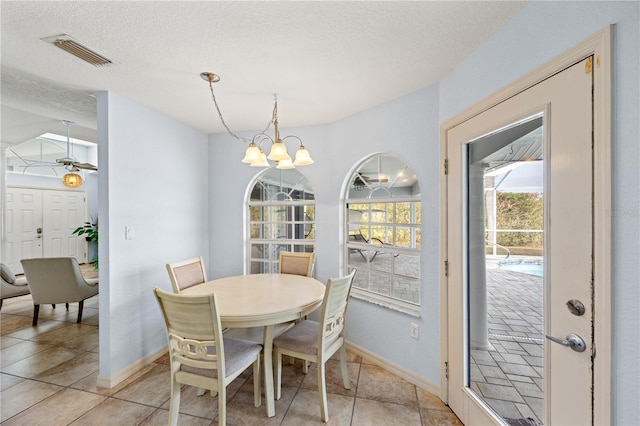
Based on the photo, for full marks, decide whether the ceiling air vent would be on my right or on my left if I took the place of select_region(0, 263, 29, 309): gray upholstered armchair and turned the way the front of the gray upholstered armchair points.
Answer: on my right

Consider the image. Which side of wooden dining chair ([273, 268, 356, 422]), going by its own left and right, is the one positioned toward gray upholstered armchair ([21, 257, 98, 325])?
front

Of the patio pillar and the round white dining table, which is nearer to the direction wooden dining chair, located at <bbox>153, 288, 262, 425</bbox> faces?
the round white dining table

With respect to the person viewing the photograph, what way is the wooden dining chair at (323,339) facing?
facing away from the viewer and to the left of the viewer

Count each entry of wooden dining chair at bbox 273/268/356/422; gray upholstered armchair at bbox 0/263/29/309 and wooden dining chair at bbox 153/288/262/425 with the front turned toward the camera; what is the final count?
0

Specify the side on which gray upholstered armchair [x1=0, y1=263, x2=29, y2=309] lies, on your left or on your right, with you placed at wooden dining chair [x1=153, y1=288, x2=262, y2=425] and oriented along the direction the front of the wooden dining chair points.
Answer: on your left

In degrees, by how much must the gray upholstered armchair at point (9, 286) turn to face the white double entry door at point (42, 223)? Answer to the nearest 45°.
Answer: approximately 45° to its left

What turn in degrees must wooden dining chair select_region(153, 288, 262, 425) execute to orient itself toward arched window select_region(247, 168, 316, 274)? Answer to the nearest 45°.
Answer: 0° — it already faces it

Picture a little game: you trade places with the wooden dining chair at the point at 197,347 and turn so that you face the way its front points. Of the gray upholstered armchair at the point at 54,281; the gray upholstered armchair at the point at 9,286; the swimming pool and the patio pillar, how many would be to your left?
2

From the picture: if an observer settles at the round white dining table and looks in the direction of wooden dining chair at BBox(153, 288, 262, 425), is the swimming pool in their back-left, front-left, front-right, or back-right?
back-left

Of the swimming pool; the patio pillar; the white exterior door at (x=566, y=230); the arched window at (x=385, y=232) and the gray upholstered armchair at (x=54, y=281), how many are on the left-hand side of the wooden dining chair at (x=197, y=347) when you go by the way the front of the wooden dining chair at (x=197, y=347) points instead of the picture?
1

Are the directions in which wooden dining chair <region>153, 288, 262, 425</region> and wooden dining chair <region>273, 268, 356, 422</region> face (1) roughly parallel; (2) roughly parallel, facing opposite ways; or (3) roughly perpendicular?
roughly perpendicular
